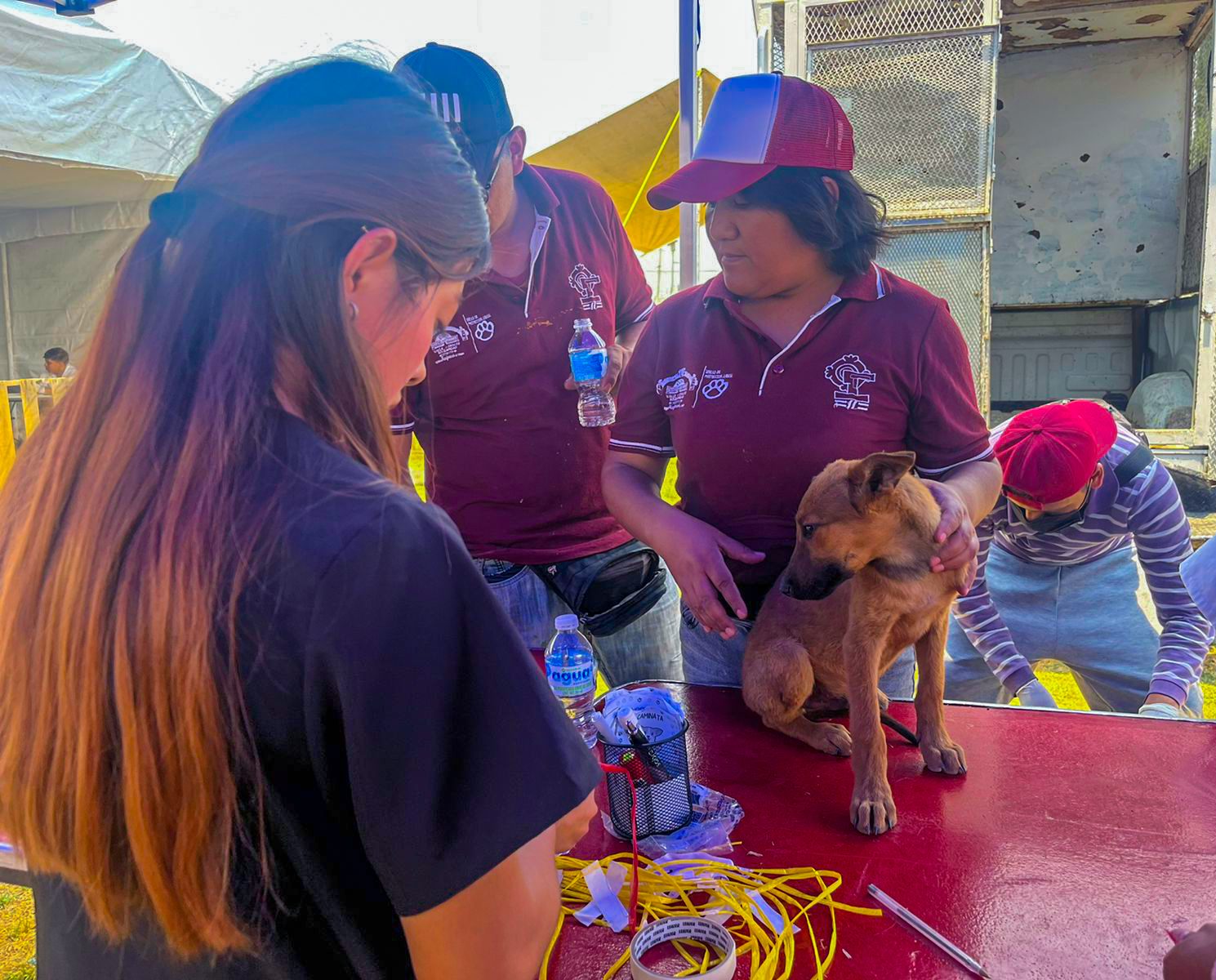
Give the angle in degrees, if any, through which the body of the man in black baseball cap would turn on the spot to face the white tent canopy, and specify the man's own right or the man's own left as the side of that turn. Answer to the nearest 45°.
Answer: approximately 135° to the man's own right

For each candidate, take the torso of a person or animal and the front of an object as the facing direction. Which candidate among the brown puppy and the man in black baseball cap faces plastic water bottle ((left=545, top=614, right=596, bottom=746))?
the man in black baseball cap

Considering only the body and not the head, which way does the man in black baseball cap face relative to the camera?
toward the camera

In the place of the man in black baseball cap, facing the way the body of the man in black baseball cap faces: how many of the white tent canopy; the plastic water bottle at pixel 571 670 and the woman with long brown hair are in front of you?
2

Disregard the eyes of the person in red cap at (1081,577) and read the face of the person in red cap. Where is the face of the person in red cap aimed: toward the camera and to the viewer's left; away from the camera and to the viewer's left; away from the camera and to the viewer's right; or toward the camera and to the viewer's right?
toward the camera and to the viewer's left

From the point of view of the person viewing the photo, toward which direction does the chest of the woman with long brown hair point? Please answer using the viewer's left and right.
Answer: facing away from the viewer and to the right of the viewer

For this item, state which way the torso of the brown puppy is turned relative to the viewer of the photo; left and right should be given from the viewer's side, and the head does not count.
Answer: facing the viewer and to the right of the viewer

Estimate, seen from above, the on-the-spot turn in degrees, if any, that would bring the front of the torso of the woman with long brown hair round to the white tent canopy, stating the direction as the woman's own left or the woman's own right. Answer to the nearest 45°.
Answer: approximately 45° to the woman's own left

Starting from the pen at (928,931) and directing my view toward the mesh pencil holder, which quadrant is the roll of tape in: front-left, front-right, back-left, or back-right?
front-left

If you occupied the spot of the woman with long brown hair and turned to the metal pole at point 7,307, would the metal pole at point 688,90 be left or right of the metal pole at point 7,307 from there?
right

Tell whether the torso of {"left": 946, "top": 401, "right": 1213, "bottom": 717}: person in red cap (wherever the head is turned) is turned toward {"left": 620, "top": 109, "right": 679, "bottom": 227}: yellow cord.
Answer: no

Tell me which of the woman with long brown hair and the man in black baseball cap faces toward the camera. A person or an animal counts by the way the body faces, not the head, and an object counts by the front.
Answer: the man in black baseball cap

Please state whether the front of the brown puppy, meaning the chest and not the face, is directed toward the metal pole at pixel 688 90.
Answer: no
